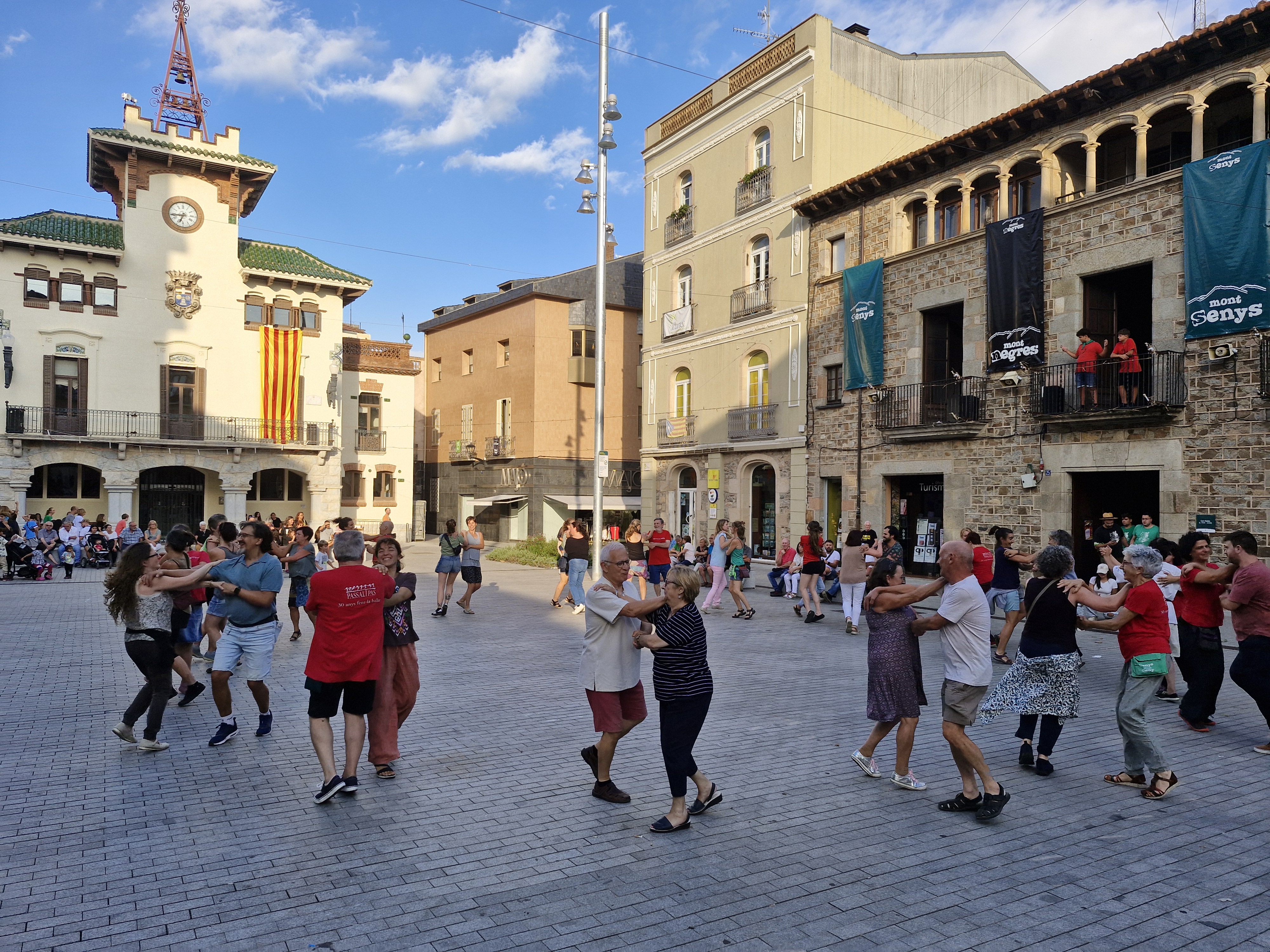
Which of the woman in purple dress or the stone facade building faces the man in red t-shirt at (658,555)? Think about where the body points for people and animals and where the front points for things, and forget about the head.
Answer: the stone facade building

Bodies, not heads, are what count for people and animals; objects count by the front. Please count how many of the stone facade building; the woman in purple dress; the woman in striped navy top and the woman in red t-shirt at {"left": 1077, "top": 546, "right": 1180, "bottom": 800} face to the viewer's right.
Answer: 1

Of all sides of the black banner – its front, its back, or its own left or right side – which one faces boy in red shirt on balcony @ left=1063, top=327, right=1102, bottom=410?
left

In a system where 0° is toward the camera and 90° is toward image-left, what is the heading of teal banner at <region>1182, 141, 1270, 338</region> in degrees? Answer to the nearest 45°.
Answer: approximately 45°

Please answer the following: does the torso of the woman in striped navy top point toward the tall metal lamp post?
no

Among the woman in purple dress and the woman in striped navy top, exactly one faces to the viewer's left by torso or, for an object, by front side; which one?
the woman in striped navy top

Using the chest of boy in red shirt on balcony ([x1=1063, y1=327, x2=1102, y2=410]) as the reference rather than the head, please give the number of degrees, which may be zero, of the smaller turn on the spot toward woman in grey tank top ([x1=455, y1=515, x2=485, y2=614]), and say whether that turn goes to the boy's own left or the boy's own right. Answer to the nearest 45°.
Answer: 0° — they already face them

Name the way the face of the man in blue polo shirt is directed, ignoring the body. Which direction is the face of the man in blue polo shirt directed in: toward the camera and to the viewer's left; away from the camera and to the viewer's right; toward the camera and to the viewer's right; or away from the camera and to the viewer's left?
toward the camera and to the viewer's left

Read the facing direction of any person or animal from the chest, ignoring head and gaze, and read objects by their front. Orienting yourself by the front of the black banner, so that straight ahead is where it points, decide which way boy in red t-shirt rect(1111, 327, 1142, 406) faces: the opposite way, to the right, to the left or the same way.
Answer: the same way

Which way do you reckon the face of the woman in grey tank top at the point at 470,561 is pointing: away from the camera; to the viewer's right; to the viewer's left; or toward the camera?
toward the camera

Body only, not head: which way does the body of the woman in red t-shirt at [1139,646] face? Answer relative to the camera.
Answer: to the viewer's left

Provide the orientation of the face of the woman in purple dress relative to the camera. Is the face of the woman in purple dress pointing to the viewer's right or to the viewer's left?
to the viewer's right

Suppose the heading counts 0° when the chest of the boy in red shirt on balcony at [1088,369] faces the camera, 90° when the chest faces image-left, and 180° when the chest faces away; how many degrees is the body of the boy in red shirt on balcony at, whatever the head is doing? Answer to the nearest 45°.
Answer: approximately 45°

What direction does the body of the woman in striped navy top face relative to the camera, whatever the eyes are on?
to the viewer's left

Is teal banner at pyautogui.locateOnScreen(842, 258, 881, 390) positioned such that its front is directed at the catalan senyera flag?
no

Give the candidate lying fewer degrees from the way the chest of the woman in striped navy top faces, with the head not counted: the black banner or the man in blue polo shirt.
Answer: the man in blue polo shirt

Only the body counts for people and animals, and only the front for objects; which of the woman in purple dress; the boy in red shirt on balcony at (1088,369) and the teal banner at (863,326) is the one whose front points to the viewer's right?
the woman in purple dress

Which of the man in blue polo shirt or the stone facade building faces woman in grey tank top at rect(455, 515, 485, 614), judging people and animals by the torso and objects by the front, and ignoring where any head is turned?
the stone facade building

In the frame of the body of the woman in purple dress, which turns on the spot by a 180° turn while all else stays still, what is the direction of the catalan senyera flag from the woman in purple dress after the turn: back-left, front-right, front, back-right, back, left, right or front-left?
front-right

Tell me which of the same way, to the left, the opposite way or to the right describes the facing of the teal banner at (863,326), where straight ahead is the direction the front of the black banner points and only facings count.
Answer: the same way

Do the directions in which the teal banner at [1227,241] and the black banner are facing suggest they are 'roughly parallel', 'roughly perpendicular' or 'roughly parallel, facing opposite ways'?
roughly parallel

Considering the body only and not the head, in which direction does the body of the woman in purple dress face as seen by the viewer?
to the viewer's right
